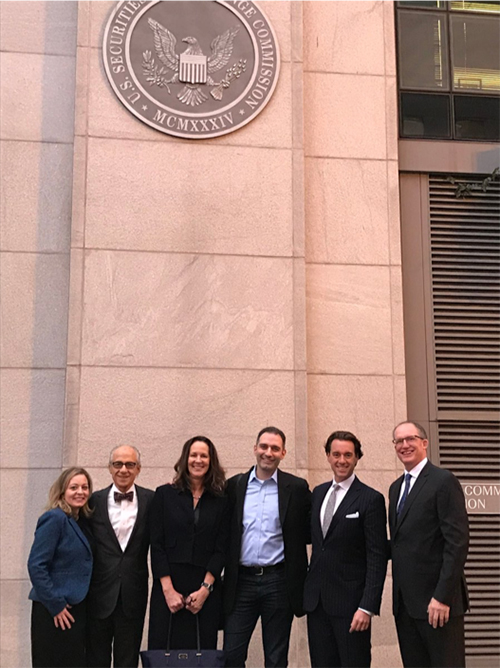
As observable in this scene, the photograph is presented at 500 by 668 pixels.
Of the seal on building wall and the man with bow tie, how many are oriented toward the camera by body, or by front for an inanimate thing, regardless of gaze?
2

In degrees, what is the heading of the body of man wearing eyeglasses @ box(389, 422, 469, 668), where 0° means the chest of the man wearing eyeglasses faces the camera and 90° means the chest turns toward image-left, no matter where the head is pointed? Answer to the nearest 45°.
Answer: approximately 45°

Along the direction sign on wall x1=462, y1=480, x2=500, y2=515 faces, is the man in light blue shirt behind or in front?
in front

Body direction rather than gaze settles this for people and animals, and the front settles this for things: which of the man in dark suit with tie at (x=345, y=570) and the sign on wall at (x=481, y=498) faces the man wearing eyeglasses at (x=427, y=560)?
the sign on wall

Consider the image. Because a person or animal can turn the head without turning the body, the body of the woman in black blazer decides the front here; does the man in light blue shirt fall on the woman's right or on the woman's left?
on the woman's left
